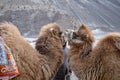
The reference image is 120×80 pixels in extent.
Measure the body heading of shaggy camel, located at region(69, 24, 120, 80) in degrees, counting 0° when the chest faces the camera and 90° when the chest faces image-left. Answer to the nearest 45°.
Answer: approximately 90°
